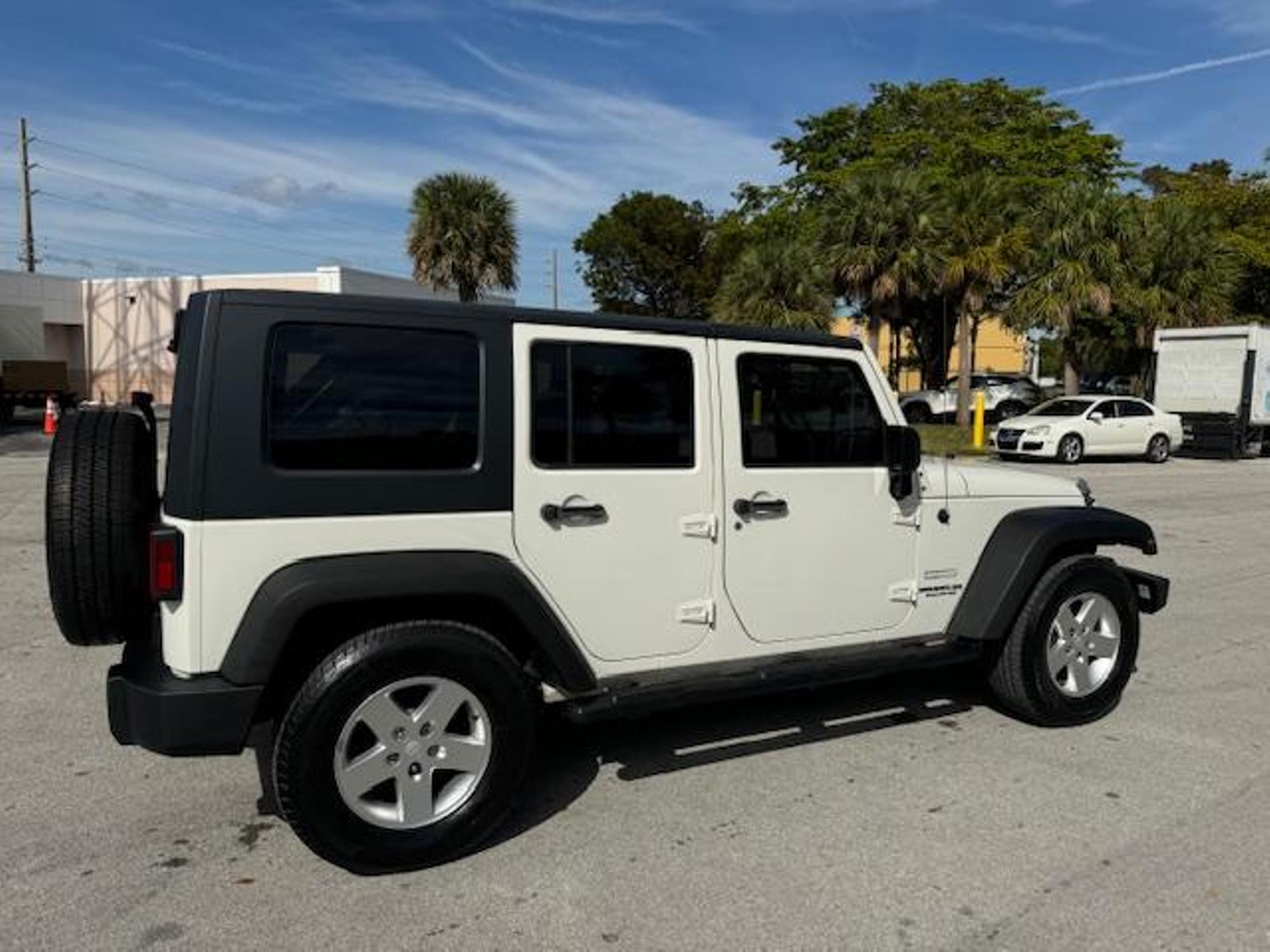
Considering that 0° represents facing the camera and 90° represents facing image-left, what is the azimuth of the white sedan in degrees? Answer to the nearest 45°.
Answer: approximately 45°

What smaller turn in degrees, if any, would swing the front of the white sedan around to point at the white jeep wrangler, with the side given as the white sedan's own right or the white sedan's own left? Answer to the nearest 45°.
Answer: approximately 45° to the white sedan's own left

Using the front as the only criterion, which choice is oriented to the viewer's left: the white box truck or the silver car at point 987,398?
the silver car

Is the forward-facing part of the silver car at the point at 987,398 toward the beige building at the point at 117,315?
yes

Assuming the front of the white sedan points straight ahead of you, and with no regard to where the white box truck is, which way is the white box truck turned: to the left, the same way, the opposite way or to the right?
the opposite way

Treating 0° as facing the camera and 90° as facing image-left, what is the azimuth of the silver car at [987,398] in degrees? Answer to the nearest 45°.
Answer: approximately 90°

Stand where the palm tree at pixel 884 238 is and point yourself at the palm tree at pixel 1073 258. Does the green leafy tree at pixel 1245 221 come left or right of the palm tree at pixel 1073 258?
left

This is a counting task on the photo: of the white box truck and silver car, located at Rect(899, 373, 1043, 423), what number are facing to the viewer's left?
1

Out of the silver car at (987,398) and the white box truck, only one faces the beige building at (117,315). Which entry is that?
the silver car

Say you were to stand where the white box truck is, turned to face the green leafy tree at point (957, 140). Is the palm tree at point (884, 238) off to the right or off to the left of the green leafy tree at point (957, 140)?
left

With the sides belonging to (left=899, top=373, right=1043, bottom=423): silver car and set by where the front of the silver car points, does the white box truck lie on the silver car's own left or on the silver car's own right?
on the silver car's own left

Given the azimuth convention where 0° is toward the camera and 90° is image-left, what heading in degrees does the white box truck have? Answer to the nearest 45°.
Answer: approximately 225°

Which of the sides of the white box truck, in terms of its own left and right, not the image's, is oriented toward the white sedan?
back

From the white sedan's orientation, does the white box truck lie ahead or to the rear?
to the rear
